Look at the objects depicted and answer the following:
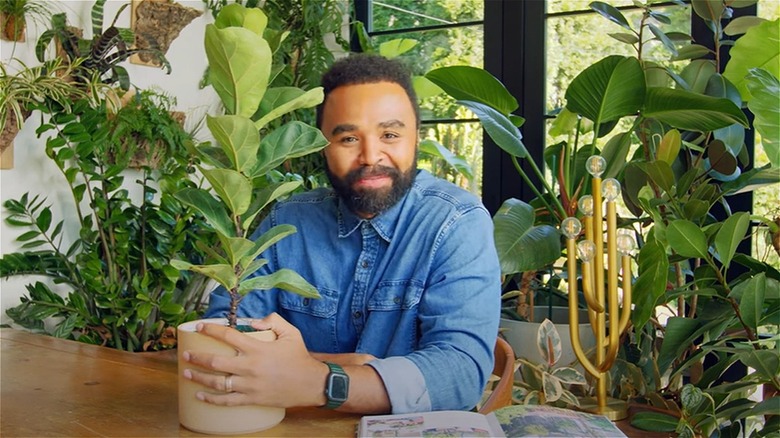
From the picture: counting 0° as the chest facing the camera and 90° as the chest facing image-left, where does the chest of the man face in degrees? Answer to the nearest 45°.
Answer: approximately 0°

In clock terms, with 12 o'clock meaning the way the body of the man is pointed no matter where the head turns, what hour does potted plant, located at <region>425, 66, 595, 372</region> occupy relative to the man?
The potted plant is roughly at 7 o'clock from the man.

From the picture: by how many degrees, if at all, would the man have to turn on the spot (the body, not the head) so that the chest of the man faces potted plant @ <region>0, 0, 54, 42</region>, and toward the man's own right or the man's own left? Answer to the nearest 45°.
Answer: approximately 135° to the man's own right

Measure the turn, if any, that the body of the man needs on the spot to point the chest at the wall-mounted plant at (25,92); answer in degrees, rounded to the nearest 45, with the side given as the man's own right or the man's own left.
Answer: approximately 135° to the man's own right

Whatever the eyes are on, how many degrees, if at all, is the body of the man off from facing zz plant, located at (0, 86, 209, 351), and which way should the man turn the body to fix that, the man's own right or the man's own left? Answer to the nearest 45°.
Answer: approximately 135° to the man's own right

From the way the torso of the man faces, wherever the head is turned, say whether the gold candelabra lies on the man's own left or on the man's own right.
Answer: on the man's own left

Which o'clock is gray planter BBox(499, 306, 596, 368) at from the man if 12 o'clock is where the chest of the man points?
The gray planter is roughly at 7 o'clock from the man.

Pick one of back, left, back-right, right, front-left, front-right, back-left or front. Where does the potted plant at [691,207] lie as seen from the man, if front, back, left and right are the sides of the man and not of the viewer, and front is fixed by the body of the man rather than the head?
back-left

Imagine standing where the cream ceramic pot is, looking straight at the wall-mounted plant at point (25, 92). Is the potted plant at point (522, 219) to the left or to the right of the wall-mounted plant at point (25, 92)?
right
